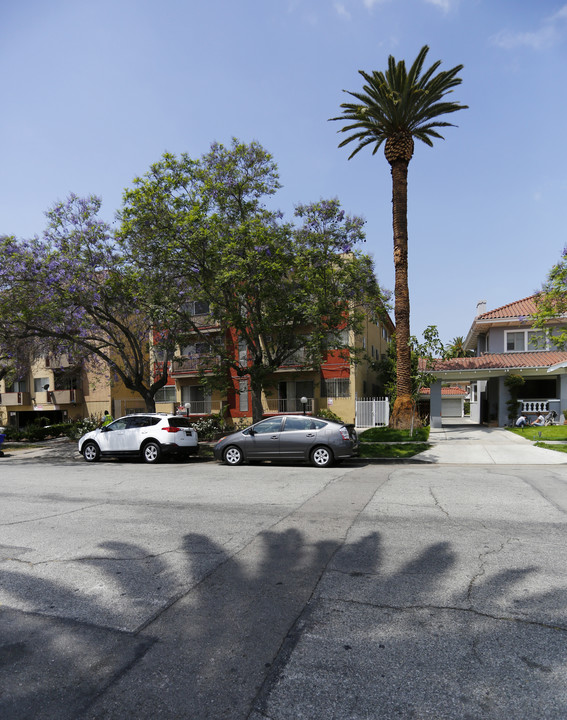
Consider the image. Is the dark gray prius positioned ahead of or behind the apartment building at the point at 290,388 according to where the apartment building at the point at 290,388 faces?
ahead

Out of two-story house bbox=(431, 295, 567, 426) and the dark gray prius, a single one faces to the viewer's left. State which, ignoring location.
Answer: the dark gray prius

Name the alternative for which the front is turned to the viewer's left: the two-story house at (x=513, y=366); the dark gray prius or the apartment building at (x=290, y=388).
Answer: the dark gray prius

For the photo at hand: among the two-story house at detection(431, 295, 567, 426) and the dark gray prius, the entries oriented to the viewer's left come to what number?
1

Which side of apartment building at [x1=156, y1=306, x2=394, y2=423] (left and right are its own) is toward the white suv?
front

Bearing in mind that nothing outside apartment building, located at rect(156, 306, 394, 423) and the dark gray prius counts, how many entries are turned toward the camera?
1

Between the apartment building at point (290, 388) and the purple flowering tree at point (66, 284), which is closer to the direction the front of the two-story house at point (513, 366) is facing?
the purple flowering tree

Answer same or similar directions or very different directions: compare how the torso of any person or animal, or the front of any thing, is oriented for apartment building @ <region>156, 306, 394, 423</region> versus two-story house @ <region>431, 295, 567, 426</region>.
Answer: same or similar directions

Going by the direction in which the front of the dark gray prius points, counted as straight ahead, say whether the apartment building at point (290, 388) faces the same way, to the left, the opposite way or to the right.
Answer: to the left

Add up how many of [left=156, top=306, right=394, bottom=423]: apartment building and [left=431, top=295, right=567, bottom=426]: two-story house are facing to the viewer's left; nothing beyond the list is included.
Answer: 0

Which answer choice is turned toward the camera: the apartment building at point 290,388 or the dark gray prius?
the apartment building

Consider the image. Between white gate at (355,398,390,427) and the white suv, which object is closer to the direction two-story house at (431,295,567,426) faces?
the white suv

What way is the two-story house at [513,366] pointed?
toward the camera

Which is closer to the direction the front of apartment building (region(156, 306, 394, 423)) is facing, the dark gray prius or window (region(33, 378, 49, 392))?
the dark gray prius

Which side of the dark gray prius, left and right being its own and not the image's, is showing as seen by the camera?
left
